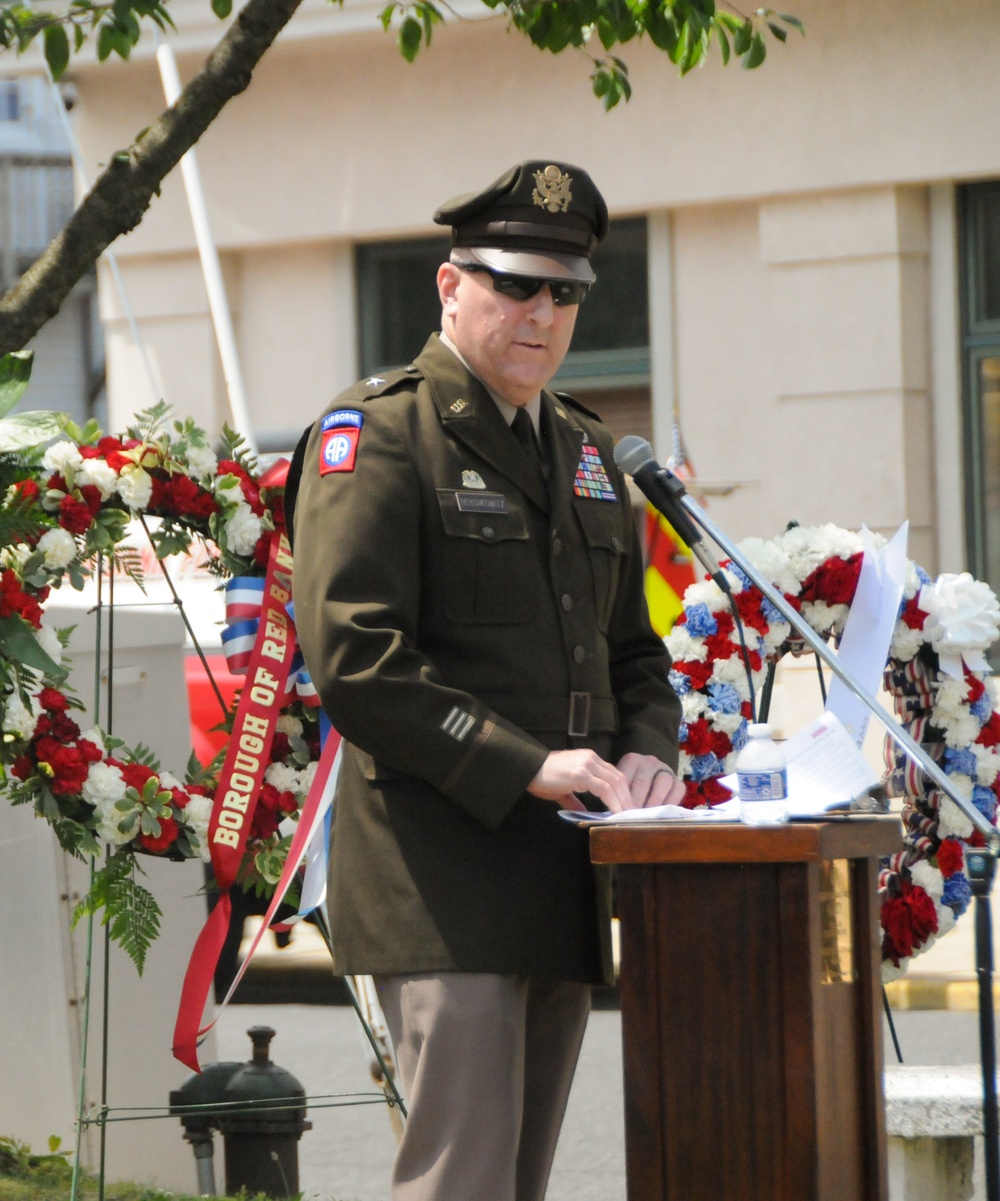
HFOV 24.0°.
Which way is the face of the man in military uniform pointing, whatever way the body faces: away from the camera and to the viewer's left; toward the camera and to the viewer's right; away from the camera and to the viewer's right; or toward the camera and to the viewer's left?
toward the camera and to the viewer's right

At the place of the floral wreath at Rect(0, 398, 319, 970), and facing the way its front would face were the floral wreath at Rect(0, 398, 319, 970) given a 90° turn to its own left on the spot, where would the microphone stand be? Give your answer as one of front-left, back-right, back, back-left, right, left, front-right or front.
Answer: front-right

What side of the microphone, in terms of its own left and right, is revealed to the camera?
left

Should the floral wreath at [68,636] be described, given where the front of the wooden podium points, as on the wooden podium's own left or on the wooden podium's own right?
on the wooden podium's own left

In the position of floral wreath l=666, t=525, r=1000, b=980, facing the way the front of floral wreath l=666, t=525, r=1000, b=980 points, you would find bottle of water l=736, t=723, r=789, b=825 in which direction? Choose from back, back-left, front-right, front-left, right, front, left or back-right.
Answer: front

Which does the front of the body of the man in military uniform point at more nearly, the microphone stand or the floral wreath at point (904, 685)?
the microphone stand

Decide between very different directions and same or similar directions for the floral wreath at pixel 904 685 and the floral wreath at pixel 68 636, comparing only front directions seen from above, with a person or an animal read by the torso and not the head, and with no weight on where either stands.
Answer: same or similar directions

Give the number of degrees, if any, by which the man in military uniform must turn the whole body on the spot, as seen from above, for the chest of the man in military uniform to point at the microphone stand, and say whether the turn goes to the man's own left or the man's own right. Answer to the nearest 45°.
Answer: approximately 45° to the man's own left

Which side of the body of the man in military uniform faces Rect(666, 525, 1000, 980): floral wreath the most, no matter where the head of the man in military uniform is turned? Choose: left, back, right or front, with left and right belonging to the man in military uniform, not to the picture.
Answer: left

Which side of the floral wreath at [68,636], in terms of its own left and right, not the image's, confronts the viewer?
front

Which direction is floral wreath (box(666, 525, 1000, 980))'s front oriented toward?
toward the camera

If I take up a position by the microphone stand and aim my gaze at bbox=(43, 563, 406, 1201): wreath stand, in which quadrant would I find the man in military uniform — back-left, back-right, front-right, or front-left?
front-left
